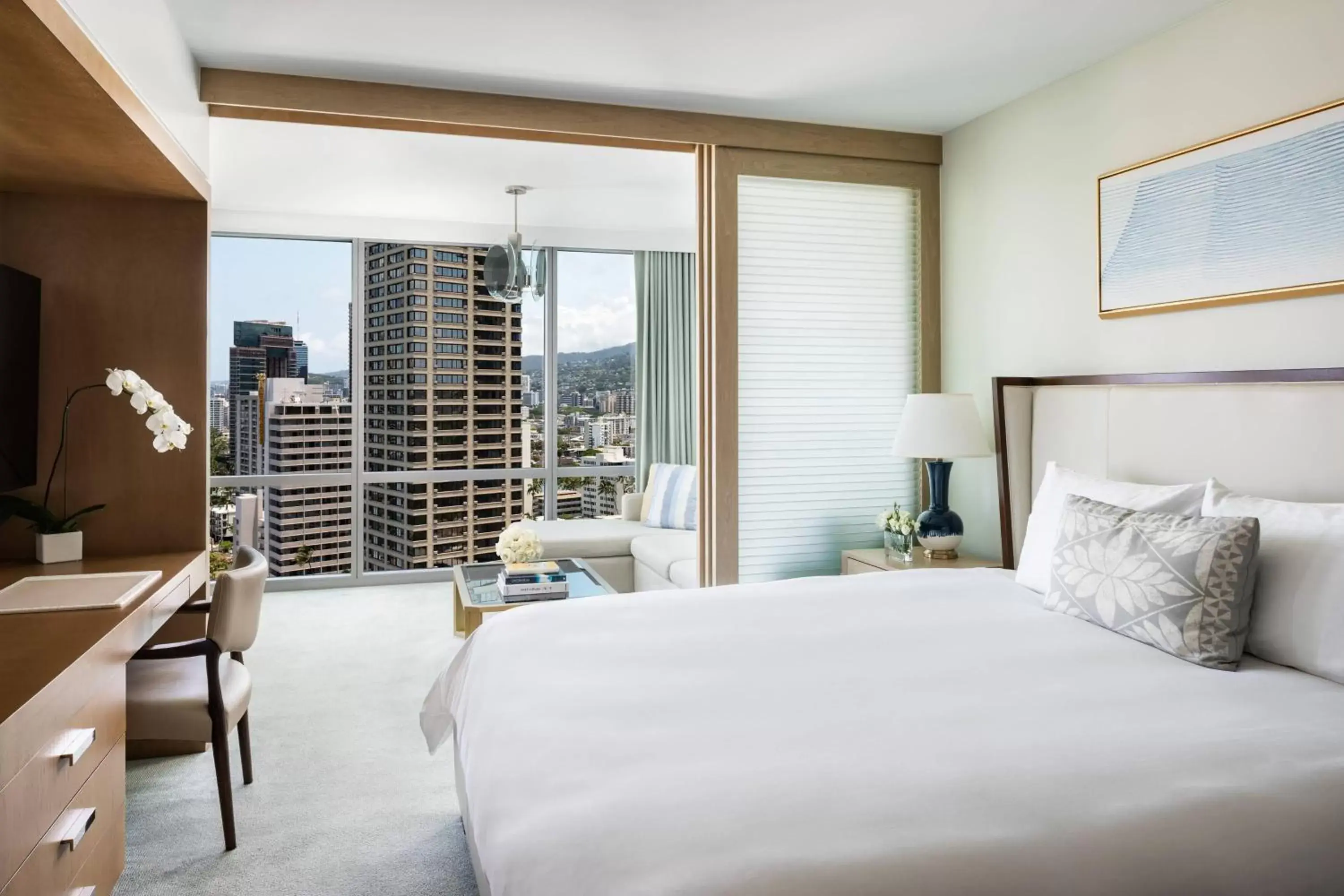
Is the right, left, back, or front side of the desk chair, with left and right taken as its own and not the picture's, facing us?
left

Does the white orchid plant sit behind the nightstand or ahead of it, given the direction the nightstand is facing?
ahead

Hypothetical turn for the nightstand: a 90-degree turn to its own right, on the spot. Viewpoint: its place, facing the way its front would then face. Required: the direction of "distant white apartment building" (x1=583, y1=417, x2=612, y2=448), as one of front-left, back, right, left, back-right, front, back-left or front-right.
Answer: front-left

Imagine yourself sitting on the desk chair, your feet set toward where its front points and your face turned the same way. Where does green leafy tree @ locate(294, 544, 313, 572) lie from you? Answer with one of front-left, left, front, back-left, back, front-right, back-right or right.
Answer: right

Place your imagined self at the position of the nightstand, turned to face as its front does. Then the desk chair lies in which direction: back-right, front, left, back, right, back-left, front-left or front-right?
front-left

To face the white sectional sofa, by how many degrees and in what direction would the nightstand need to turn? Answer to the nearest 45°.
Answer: approximately 45° to its right

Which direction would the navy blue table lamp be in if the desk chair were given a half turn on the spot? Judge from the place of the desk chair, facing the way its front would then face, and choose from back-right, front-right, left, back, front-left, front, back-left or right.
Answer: front

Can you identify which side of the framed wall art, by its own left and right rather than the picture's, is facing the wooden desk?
front

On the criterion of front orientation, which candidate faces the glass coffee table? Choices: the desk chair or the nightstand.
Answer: the nightstand

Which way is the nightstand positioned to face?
to the viewer's left

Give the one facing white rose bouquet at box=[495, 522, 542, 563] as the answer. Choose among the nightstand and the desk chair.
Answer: the nightstand
